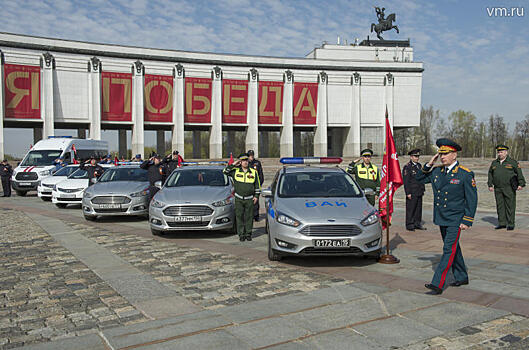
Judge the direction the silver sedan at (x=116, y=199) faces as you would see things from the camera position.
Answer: facing the viewer and to the left of the viewer

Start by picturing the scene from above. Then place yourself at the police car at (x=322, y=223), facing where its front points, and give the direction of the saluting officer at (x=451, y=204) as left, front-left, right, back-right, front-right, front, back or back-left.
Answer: front-left

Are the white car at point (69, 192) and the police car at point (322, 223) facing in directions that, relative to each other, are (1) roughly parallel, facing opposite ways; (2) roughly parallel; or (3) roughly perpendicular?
roughly parallel

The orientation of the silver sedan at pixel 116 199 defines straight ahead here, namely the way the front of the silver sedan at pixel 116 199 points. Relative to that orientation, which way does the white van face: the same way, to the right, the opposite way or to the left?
the same way

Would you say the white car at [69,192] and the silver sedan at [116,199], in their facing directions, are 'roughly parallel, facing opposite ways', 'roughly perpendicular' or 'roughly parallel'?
roughly parallel

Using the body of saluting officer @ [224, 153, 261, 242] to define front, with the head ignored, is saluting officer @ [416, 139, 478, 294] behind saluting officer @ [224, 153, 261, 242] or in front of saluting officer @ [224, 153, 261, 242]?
in front

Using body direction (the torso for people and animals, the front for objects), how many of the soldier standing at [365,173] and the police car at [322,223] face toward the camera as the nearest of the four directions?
2

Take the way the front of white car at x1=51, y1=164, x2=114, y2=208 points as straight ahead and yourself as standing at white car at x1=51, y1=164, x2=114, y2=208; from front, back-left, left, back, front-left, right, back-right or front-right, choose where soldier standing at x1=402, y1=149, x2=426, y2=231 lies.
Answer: left

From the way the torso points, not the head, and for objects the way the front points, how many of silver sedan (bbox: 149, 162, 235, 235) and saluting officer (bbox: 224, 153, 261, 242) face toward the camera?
2

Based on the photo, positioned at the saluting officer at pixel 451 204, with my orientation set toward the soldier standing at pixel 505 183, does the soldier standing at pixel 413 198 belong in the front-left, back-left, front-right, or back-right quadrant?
front-left

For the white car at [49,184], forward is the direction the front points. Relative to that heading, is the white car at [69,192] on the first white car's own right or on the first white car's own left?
on the first white car's own left

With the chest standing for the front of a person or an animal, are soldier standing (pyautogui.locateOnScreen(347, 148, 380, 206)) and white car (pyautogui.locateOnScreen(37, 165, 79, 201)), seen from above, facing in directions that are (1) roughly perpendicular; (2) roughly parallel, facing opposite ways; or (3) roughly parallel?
roughly parallel

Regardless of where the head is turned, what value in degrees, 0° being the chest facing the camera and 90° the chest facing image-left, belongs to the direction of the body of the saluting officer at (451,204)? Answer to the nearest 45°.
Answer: approximately 45°

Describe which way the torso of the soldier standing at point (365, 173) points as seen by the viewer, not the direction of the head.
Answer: toward the camera

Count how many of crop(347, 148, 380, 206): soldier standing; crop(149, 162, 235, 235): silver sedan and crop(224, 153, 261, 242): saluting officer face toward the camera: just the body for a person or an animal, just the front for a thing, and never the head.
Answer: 3

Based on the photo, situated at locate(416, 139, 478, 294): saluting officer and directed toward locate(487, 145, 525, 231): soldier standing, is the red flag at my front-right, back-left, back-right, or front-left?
front-left

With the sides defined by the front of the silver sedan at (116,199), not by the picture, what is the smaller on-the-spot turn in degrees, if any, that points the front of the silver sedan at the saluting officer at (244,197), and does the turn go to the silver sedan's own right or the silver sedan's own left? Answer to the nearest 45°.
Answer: approximately 90° to the silver sedan's own left

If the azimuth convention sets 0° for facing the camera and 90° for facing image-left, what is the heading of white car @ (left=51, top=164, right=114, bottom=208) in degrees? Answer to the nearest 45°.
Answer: approximately 45°

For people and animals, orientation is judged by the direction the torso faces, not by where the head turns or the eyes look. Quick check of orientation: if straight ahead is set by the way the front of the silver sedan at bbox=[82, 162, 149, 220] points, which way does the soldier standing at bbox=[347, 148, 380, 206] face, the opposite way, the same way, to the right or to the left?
the same way

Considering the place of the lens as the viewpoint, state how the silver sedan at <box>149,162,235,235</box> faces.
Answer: facing the viewer

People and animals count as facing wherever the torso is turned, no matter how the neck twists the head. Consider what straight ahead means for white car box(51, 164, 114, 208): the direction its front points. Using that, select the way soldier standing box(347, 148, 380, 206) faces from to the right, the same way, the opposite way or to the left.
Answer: the same way
